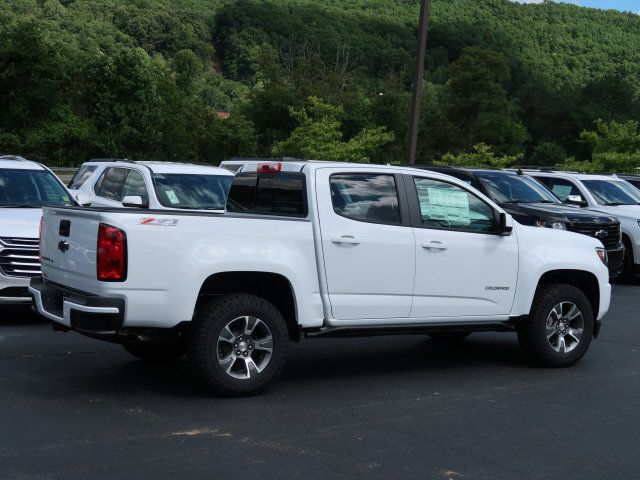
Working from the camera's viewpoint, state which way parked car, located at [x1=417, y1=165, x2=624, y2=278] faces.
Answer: facing the viewer and to the right of the viewer

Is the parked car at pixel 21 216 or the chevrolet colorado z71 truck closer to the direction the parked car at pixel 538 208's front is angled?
the chevrolet colorado z71 truck

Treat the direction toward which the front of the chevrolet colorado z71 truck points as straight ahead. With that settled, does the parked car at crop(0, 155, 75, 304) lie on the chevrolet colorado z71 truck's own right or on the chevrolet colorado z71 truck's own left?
on the chevrolet colorado z71 truck's own left

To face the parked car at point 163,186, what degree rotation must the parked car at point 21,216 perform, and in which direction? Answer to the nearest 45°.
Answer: approximately 90° to its left

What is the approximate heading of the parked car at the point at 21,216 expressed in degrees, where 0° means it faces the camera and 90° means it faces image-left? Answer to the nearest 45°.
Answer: approximately 315°

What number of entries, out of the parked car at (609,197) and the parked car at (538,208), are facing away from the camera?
0

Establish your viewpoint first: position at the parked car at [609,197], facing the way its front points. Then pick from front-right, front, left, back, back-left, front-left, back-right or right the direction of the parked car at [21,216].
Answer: right

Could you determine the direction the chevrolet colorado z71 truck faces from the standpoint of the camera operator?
facing away from the viewer and to the right of the viewer

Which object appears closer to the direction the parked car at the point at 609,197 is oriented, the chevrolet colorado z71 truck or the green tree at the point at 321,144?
the chevrolet colorado z71 truck
